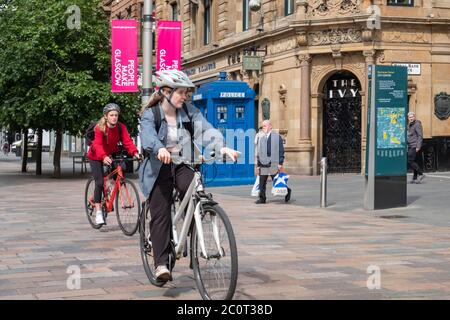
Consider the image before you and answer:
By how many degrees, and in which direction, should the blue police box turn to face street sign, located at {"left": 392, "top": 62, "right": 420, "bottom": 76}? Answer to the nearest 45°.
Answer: approximately 135° to its left

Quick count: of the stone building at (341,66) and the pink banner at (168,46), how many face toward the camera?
2

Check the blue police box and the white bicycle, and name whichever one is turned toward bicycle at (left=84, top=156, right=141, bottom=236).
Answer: the blue police box

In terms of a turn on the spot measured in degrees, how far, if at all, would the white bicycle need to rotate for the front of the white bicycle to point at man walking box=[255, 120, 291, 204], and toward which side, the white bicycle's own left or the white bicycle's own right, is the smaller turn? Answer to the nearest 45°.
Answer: approximately 135° to the white bicycle's own left

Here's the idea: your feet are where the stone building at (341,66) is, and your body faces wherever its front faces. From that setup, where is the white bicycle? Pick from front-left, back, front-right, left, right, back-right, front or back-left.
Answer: front

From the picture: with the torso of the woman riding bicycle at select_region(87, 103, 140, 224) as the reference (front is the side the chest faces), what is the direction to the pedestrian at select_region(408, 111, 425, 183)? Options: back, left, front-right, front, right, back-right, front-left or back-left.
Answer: left

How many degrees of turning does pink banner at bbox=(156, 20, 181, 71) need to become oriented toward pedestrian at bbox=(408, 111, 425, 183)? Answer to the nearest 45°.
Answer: approximately 90° to its left

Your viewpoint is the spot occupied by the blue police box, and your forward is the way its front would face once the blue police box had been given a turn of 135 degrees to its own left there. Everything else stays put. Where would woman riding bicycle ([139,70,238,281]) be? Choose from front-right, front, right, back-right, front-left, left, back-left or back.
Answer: back-right

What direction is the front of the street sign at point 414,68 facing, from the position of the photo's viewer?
facing the viewer

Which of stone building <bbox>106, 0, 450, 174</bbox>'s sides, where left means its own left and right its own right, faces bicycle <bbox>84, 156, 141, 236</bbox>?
front

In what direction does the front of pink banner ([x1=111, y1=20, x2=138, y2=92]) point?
toward the camera

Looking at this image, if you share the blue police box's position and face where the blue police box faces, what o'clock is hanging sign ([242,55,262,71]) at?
The hanging sign is roughly at 6 o'clock from the blue police box.

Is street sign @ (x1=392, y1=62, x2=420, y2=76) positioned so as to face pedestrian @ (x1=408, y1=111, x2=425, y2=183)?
yes

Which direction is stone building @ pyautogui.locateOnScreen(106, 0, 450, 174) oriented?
toward the camera

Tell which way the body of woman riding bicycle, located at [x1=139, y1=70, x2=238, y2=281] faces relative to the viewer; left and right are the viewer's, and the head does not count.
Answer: facing the viewer and to the right of the viewer
